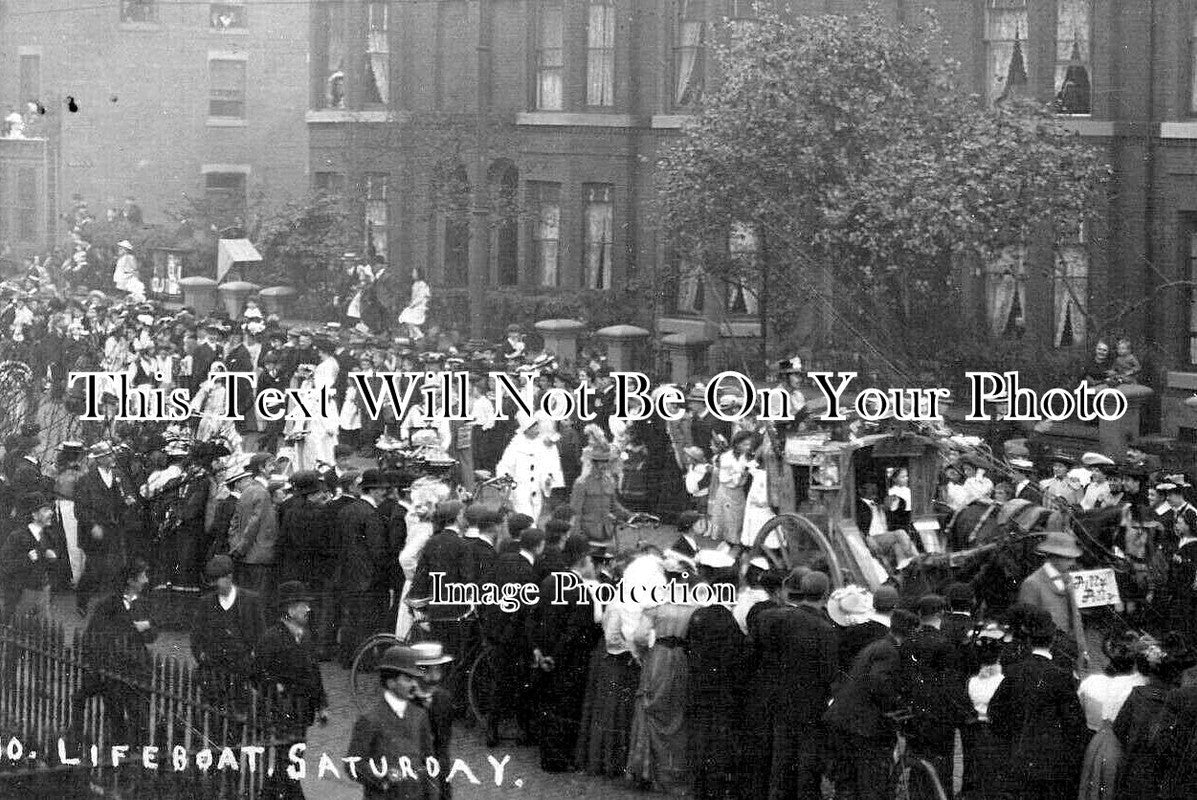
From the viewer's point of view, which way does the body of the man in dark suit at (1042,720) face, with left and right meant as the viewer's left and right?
facing away from the viewer

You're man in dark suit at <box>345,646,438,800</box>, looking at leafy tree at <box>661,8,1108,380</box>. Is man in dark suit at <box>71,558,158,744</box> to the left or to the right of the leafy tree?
left

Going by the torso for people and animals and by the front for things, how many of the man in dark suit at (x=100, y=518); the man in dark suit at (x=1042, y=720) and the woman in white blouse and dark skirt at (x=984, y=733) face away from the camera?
2

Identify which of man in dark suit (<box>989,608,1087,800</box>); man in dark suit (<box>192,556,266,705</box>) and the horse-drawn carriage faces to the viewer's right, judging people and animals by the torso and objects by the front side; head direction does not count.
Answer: the horse-drawn carriage

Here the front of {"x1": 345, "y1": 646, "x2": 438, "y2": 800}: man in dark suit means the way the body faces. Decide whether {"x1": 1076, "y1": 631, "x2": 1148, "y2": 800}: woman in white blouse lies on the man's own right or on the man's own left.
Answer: on the man's own left

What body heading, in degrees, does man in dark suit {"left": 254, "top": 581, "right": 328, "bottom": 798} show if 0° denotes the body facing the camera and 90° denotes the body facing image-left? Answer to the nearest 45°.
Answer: approximately 315°

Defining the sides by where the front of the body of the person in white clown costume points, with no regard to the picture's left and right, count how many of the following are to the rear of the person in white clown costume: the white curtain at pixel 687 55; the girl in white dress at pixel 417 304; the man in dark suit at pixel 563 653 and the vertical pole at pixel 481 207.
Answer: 3

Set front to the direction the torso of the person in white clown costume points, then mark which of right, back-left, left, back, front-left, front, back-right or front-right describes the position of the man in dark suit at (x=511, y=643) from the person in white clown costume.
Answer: front

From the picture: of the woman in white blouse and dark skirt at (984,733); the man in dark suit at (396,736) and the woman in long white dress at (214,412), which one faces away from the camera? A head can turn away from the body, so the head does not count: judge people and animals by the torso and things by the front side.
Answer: the woman in white blouse and dark skirt

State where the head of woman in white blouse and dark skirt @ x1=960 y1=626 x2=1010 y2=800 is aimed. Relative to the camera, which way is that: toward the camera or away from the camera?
away from the camera

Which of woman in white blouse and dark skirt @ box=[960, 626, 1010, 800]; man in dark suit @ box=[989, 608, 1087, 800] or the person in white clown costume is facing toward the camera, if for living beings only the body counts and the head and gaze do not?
the person in white clown costume

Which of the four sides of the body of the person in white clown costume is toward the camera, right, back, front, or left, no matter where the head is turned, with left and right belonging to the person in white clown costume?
front

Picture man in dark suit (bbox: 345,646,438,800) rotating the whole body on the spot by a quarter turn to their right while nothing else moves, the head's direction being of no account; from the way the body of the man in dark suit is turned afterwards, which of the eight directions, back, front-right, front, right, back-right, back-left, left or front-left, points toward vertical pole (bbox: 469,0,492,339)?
back-right

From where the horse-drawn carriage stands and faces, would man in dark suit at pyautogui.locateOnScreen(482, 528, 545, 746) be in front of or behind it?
behind

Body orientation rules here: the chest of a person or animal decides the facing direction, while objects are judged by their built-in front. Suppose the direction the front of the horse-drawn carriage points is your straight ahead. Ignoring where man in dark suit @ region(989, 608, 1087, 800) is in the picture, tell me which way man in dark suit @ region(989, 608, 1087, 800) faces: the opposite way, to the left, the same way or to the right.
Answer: to the left

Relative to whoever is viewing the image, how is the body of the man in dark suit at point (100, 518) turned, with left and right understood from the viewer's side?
facing the viewer and to the right of the viewer
